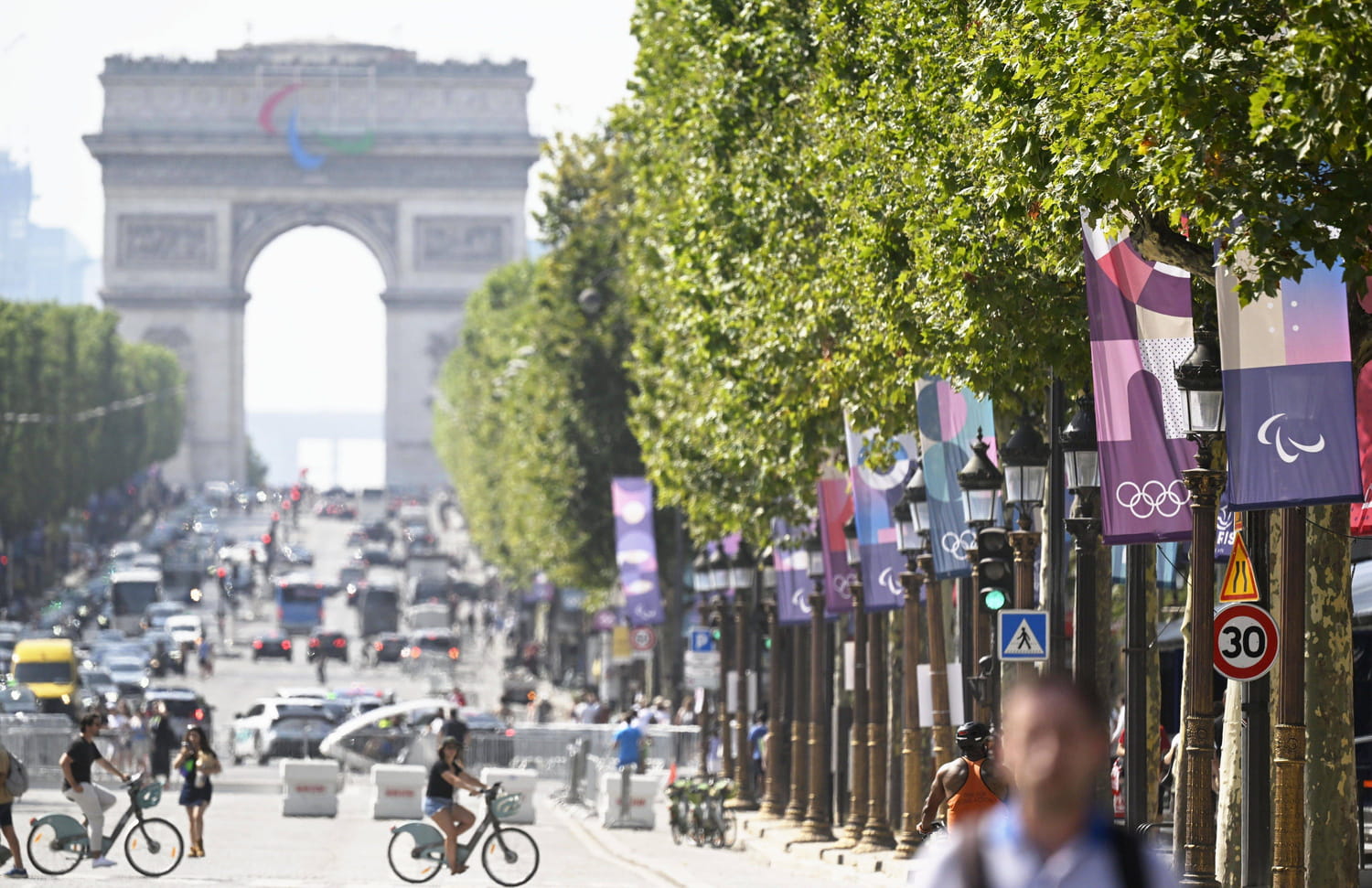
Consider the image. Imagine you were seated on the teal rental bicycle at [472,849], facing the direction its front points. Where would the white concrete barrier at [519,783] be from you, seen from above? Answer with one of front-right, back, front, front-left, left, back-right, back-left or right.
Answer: left

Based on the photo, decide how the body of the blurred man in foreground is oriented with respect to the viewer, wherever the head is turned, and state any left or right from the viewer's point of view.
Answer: facing the viewer

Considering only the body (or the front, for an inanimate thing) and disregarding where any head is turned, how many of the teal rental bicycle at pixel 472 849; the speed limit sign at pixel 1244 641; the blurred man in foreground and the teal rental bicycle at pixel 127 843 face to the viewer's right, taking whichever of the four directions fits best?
2

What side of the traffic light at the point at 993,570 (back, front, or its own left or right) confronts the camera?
front

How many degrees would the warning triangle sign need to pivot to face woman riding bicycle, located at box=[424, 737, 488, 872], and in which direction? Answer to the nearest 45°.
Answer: approximately 135° to its right

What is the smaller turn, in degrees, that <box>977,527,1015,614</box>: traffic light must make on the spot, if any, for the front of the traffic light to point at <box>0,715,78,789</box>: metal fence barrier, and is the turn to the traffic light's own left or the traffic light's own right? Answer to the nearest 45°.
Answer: approximately 135° to the traffic light's own right

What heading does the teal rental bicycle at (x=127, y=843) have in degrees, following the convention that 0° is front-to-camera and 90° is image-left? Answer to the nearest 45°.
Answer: approximately 270°

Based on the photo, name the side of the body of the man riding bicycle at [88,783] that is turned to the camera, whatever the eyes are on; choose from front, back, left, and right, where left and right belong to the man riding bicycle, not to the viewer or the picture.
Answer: right

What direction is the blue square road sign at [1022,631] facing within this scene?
toward the camera

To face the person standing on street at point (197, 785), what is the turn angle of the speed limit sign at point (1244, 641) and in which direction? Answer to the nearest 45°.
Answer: approximately 135° to its right

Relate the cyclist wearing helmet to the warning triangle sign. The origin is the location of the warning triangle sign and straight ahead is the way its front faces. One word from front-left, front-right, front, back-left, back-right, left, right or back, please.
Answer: right
